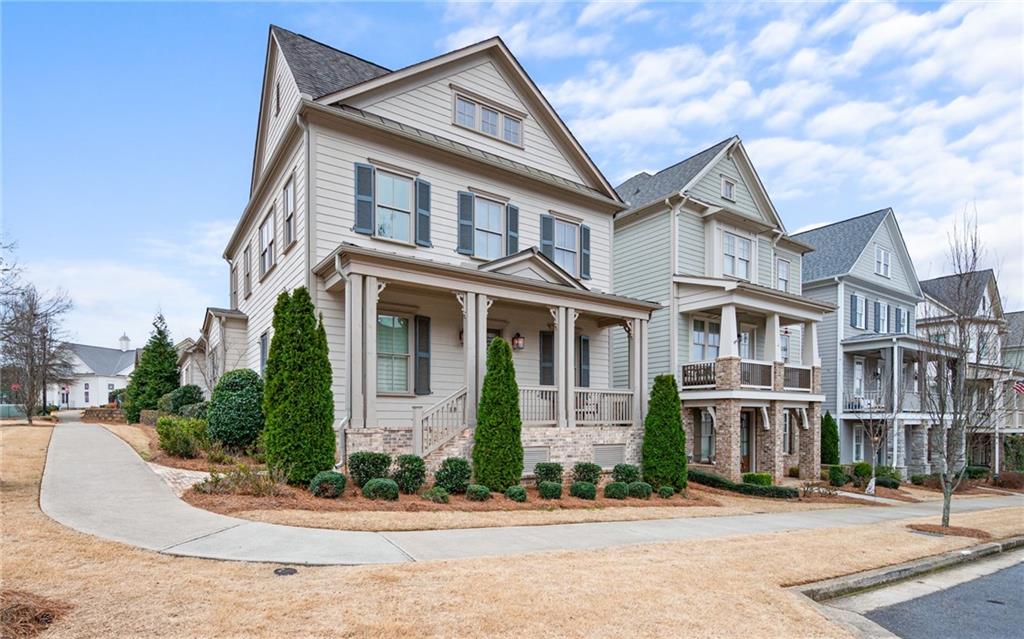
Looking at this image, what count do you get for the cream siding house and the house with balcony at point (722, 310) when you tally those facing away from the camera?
0

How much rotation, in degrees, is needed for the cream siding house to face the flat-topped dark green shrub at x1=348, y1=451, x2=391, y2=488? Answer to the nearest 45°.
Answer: approximately 45° to its right

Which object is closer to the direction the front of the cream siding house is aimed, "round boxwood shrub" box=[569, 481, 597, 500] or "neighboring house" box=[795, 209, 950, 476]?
the round boxwood shrub

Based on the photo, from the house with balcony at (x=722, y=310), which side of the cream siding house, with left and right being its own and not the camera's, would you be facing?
left

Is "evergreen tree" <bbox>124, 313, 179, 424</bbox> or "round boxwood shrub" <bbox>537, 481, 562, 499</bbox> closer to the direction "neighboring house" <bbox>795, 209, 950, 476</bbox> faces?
the round boxwood shrub

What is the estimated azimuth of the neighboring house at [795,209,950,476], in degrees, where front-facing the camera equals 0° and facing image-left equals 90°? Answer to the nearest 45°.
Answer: approximately 315°

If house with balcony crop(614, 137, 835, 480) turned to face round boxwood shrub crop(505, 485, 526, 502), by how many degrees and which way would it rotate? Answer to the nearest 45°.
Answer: approximately 45° to its right

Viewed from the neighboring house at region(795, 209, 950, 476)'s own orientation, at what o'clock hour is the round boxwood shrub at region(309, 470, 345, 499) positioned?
The round boxwood shrub is roughly at 2 o'clock from the neighboring house.

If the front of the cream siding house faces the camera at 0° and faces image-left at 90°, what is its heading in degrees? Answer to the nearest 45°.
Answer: approximately 315°

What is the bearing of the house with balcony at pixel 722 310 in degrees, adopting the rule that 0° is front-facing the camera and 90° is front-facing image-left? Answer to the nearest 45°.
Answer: approximately 315°
